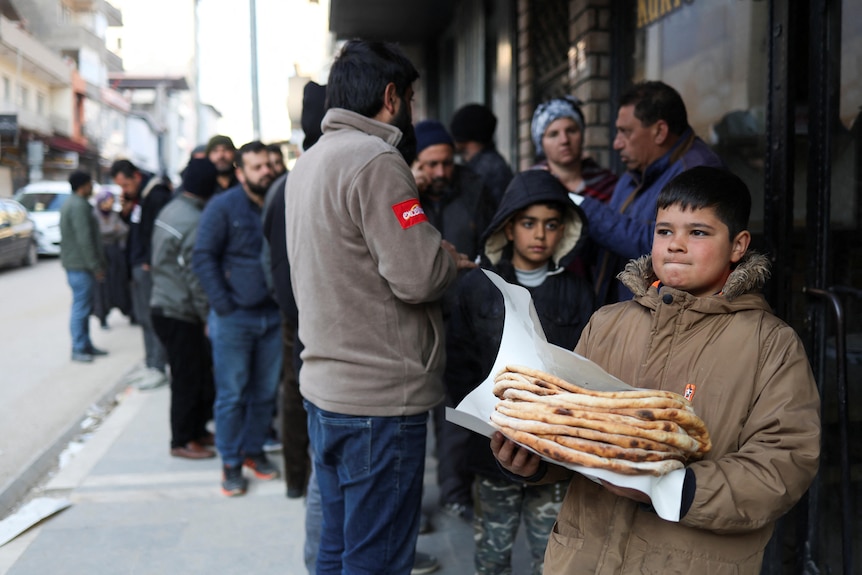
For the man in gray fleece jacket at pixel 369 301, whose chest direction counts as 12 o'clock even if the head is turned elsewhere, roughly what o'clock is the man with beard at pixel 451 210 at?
The man with beard is roughly at 11 o'clock from the man in gray fleece jacket.

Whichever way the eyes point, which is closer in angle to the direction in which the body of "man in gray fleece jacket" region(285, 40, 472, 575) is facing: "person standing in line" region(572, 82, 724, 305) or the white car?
the person standing in line

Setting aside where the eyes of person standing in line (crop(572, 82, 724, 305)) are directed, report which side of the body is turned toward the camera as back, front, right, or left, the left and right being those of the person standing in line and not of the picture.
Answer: left

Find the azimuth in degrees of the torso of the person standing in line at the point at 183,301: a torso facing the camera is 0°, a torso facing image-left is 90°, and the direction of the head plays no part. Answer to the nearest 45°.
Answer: approximately 225°

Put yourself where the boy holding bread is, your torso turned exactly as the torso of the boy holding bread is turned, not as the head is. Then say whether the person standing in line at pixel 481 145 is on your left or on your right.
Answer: on your right

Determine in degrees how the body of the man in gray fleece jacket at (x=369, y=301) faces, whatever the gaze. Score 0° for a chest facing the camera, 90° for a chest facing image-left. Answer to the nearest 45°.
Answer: approximately 225°

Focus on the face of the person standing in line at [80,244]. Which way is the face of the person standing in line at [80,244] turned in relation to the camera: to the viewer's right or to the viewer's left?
to the viewer's right

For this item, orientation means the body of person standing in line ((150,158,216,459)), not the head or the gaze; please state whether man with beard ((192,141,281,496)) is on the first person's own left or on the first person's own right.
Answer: on the first person's own right

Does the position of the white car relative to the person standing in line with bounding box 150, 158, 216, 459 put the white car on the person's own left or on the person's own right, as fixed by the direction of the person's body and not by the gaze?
on the person's own left

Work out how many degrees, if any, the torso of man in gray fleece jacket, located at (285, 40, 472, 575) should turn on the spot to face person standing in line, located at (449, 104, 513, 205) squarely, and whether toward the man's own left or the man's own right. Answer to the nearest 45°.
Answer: approximately 45° to the man's own left

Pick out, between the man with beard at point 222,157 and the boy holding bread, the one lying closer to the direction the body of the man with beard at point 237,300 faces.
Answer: the boy holding bread

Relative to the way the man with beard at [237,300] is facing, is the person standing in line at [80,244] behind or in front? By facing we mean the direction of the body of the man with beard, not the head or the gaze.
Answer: behind
